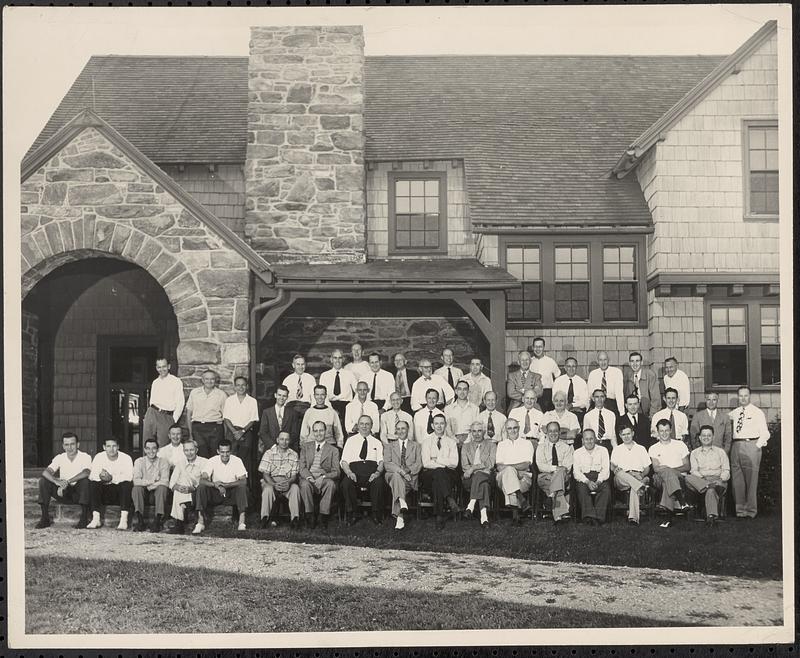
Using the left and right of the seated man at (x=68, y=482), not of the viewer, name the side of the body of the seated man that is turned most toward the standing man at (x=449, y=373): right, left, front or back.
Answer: left

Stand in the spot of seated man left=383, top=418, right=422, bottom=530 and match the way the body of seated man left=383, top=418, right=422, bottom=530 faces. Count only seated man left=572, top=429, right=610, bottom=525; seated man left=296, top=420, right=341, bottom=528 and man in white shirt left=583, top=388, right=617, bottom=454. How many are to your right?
1

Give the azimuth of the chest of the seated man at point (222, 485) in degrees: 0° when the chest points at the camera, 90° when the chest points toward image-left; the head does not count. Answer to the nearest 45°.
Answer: approximately 0°
